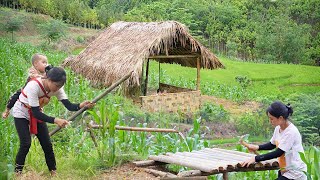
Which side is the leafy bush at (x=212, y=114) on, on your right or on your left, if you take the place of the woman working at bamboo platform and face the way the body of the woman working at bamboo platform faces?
on your right

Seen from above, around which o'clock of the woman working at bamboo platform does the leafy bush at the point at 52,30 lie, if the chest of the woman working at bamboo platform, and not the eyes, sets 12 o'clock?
The leafy bush is roughly at 2 o'clock from the woman working at bamboo platform.

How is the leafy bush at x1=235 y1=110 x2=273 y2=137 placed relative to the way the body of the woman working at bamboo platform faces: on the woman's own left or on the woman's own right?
on the woman's own right

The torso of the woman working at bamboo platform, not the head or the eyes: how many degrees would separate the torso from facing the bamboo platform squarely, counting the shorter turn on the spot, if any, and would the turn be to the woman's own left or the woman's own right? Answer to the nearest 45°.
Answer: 0° — they already face it

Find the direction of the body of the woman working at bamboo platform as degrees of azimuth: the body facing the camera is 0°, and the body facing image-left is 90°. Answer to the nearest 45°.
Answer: approximately 90°

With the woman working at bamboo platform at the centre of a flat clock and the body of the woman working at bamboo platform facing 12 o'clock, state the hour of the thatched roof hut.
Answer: The thatched roof hut is roughly at 2 o'clock from the woman working at bamboo platform.

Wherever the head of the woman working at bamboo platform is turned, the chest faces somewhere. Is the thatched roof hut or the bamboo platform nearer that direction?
the bamboo platform

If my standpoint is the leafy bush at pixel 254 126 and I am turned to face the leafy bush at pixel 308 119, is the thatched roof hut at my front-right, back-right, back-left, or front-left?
back-left

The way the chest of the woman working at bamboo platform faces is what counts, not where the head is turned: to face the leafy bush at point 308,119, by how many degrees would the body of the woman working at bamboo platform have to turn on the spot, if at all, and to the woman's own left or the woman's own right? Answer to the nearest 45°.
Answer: approximately 90° to the woman's own right
